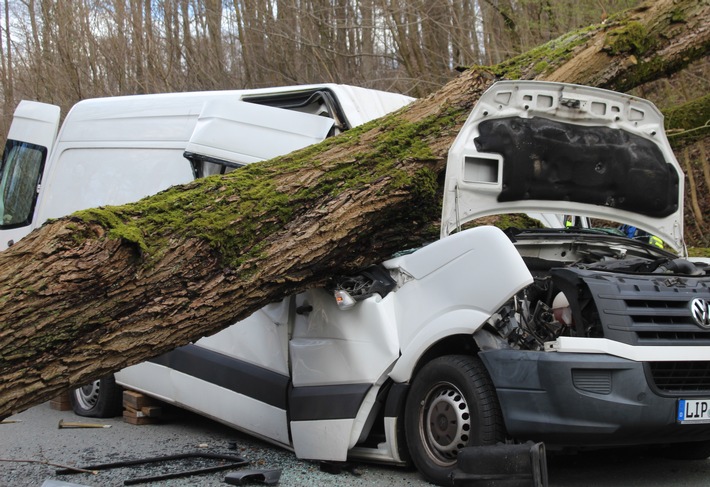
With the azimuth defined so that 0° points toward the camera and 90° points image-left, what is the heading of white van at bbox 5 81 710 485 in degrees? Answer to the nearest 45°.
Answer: approximately 315°
